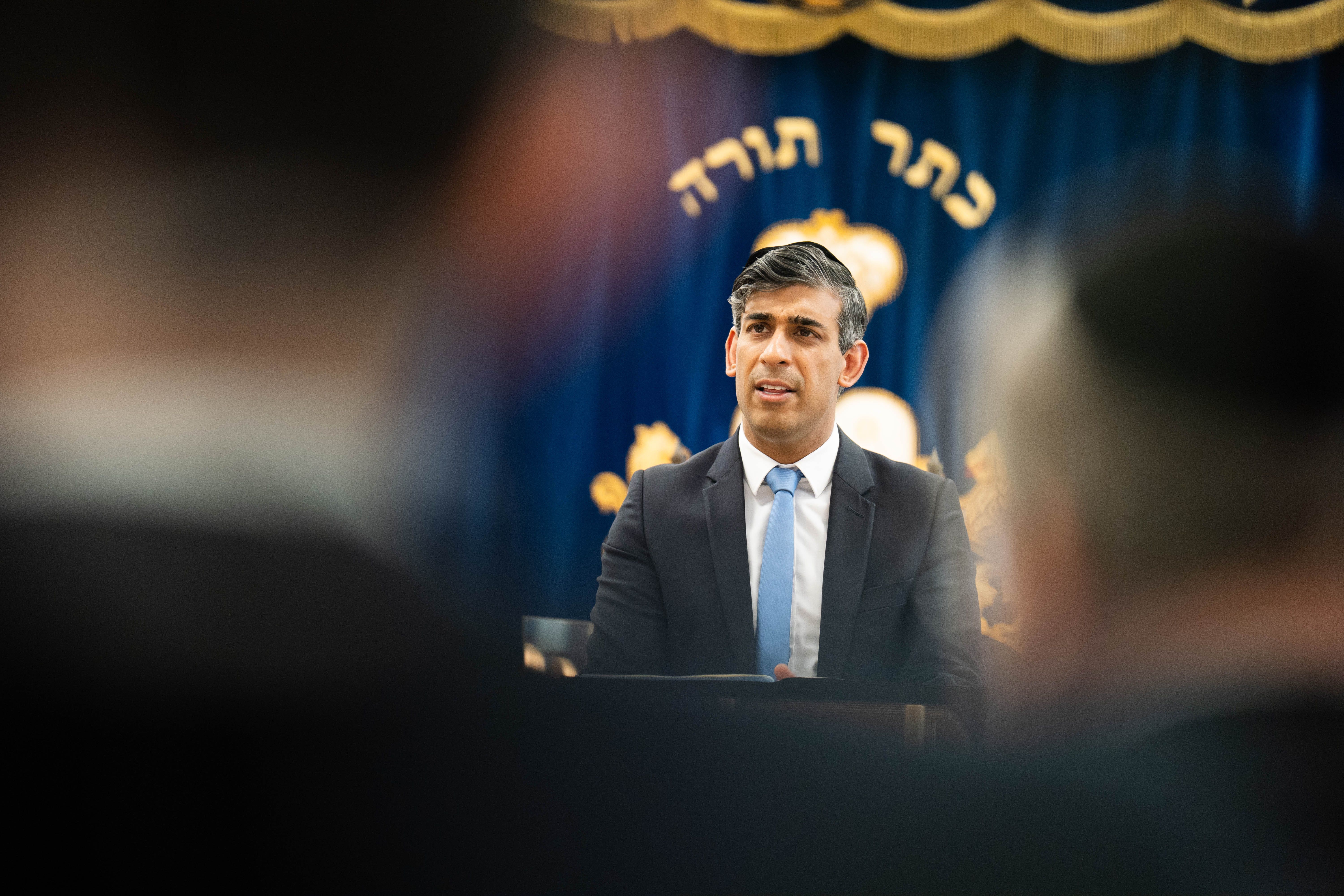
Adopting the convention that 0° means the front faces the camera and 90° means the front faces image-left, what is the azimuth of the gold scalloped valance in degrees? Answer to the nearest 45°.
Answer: approximately 0°

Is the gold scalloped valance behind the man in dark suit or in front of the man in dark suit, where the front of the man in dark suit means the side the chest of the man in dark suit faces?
behind

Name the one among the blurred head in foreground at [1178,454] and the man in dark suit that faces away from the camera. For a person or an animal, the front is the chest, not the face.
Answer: the blurred head in foreground

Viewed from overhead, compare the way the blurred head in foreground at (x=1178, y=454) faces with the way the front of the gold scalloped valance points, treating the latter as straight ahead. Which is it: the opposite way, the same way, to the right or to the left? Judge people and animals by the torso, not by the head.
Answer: the opposite way

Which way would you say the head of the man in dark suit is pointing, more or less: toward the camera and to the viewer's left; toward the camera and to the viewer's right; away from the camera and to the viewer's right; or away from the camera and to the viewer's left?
toward the camera and to the viewer's left

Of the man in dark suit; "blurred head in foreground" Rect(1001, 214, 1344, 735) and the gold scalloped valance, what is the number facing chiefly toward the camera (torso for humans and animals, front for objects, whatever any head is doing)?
2

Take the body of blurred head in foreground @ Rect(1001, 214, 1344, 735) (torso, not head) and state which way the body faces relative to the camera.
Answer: away from the camera

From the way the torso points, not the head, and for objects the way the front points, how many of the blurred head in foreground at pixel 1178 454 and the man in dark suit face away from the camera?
1

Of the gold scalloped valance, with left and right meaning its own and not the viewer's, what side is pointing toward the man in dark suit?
front

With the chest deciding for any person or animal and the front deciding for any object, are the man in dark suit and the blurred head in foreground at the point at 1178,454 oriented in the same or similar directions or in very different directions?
very different directions

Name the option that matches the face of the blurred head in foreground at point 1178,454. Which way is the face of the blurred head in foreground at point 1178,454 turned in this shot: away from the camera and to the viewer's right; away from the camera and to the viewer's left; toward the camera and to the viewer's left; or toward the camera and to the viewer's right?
away from the camera and to the viewer's left

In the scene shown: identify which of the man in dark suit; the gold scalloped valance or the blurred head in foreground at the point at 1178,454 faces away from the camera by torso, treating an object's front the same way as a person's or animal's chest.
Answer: the blurred head in foreground
